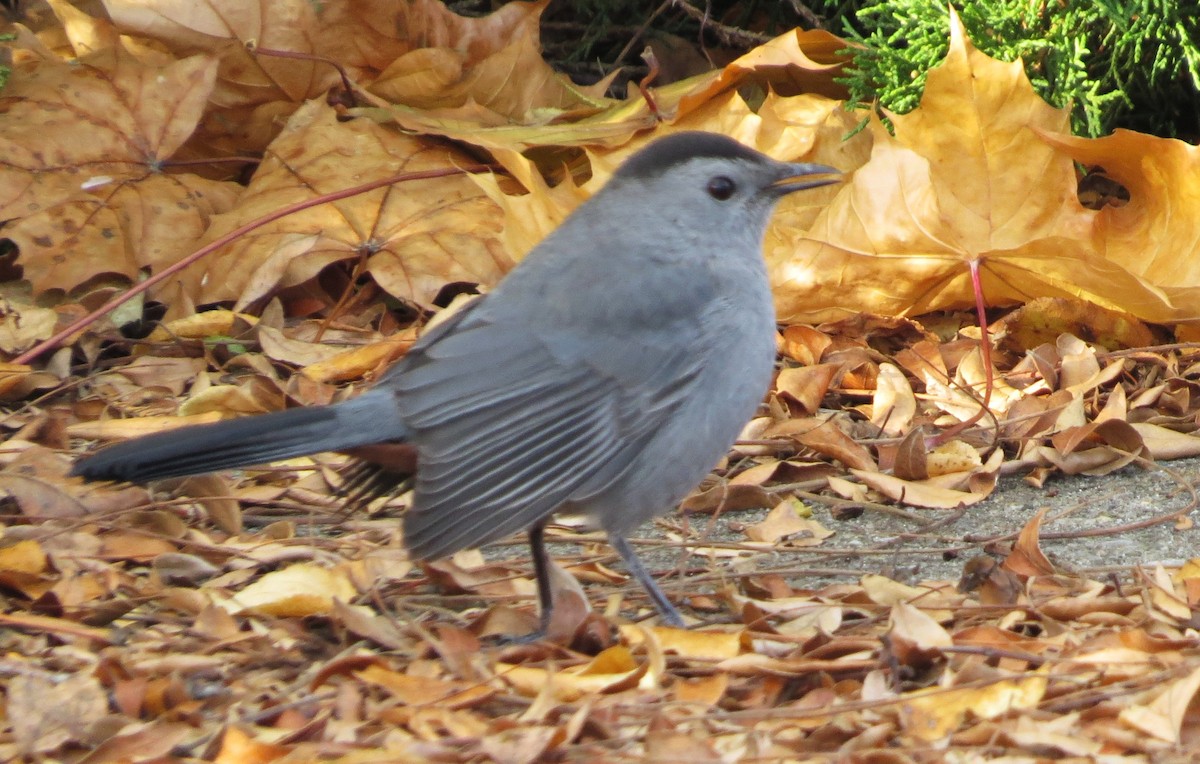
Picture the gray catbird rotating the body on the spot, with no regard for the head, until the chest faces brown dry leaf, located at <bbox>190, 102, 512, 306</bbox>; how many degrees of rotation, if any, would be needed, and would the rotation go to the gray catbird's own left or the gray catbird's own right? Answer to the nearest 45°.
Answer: approximately 90° to the gray catbird's own left

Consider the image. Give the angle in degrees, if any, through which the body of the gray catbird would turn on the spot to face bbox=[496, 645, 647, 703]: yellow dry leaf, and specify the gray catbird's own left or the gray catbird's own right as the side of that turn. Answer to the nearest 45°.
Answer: approximately 90° to the gray catbird's own right

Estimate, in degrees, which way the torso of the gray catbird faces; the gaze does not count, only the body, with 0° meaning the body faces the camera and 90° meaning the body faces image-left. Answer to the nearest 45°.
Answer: approximately 270°

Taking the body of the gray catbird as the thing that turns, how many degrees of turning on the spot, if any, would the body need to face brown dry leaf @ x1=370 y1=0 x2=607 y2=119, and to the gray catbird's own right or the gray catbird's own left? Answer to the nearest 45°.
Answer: approximately 90° to the gray catbird's own left

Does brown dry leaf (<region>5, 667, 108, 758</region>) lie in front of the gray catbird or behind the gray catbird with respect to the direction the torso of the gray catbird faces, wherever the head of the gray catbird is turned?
behind

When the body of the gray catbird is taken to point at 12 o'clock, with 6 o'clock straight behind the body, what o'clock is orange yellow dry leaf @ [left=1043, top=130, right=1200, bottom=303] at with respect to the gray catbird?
The orange yellow dry leaf is roughly at 11 o'clock from the gray catbird.

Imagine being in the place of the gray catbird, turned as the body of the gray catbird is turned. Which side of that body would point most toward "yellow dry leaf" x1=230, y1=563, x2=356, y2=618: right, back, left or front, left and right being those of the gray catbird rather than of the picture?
back

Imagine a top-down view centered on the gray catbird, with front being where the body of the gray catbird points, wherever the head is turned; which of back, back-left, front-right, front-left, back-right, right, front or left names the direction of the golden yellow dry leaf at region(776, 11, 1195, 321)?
front-left
